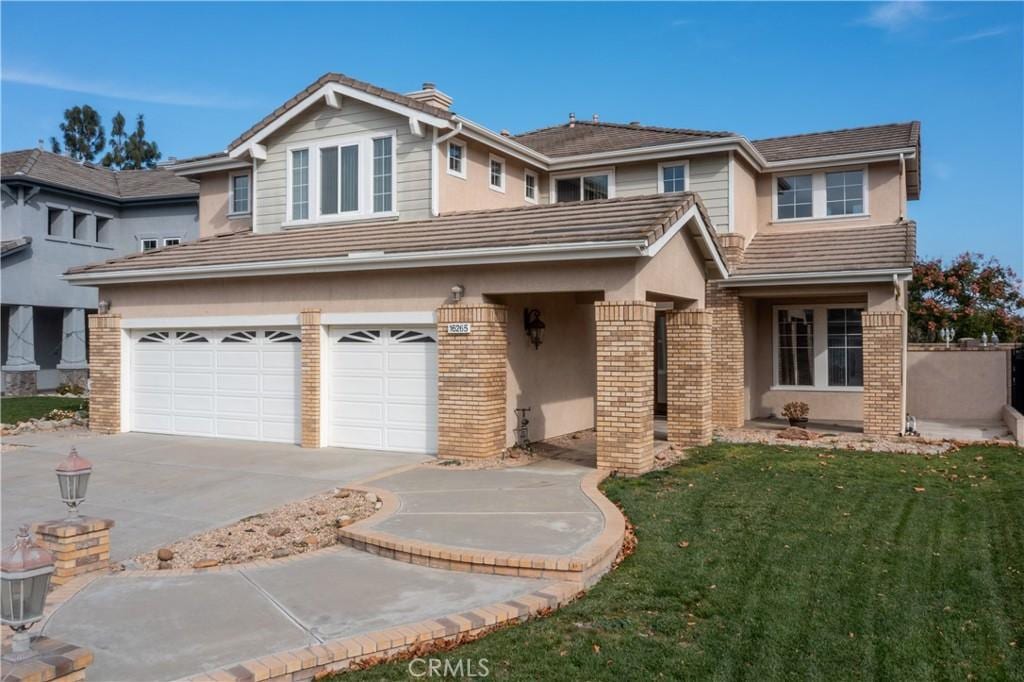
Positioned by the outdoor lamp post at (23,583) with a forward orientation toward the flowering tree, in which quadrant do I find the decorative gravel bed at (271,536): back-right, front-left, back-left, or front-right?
front-left

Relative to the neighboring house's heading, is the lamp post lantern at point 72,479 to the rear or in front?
in front

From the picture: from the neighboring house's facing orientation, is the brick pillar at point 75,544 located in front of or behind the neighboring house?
in front

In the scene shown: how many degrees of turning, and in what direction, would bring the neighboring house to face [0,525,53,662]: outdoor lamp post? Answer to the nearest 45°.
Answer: approximately 45° to its right
